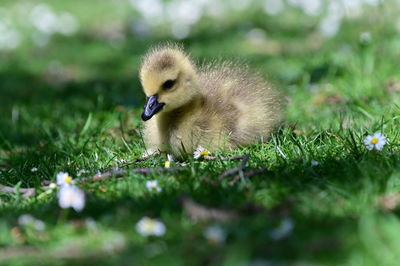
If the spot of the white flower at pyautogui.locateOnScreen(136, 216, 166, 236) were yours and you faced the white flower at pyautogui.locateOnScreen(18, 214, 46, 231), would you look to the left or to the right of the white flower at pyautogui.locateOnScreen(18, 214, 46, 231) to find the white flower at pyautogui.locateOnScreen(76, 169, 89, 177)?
right

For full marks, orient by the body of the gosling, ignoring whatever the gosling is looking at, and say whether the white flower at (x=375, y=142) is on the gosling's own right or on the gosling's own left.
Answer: on the gosling's own left

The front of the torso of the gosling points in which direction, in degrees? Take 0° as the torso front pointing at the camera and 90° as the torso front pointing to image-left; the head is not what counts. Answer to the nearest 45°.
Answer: approximately 45°

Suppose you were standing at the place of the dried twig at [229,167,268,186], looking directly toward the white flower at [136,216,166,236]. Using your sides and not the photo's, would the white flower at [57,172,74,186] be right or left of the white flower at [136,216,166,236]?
right

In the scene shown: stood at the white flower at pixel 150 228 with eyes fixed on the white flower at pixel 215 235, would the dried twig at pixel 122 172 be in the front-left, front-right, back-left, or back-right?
back-left
